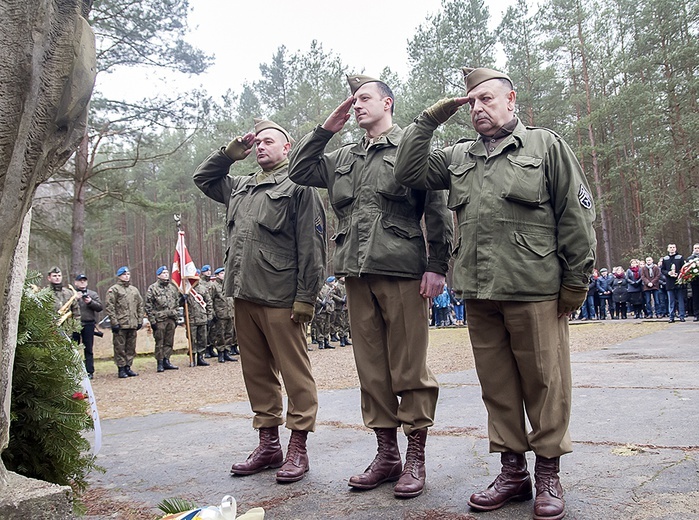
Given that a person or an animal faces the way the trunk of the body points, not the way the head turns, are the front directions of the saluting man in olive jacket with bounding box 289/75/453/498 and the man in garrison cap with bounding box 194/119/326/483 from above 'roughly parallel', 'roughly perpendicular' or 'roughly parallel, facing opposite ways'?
roughly parallel

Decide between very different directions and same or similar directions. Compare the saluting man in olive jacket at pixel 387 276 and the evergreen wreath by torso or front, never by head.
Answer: very different directions

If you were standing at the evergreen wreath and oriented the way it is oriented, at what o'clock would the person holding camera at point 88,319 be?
The person holding camera is roughly at 9 o'clock from the evergreen wreath.

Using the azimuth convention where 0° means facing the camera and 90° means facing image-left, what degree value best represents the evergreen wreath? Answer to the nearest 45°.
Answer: approximately 270°

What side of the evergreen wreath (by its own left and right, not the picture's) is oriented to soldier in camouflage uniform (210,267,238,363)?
left

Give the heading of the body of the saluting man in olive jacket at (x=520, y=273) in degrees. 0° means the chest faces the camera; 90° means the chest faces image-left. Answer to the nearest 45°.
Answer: approximately 45°

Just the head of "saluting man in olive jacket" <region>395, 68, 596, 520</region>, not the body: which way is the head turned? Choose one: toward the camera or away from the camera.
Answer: toward the camera

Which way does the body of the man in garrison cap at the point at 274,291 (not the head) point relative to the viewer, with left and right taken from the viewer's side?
facing the viewer and to the left of the viewer

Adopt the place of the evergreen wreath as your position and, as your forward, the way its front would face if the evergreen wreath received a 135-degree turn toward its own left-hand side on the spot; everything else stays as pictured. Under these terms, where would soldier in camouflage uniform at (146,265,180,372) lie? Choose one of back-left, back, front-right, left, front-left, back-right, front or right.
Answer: front-right

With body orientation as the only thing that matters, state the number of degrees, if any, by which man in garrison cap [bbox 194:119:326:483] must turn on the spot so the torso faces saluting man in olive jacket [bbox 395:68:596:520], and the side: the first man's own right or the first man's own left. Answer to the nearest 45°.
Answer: approximately 90° to the first man's own left

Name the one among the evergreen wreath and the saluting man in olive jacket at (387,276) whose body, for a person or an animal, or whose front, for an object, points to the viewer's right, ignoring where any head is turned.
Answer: the evergreen wreath

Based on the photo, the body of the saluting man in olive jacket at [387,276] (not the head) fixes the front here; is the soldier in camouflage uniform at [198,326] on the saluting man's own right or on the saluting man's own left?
on the saluting man's own right

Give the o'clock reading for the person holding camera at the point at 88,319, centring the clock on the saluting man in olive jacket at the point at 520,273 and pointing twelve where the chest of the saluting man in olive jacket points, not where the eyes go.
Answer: The person holding camera is roughly at 3 o'clock from the saluting man in olive jacket.
